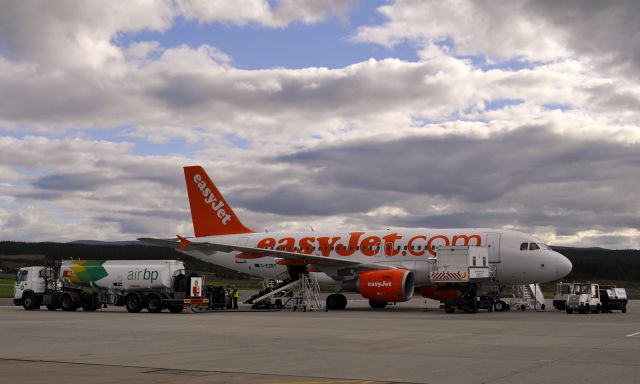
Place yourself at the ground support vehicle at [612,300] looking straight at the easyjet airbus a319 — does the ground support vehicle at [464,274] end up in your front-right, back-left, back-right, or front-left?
front-left
